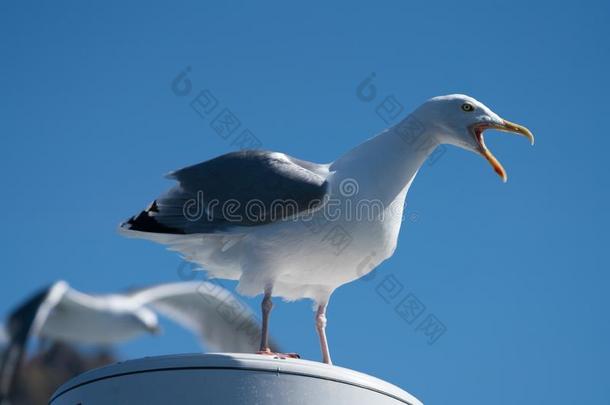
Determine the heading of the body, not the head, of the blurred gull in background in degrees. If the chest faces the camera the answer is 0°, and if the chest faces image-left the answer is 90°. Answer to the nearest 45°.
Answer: approximately 315°

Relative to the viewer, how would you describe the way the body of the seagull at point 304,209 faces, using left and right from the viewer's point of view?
facing to the right of the viewer

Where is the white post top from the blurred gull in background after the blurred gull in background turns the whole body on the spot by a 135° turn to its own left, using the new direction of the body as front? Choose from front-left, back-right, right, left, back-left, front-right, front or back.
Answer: back

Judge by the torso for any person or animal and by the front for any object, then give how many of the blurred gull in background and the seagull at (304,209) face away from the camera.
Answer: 0
